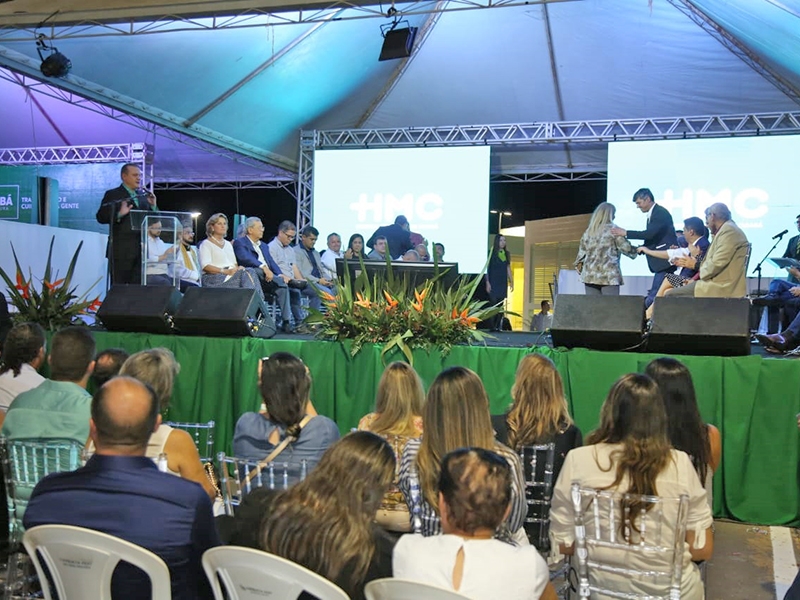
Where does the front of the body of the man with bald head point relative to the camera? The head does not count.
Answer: away from the camera

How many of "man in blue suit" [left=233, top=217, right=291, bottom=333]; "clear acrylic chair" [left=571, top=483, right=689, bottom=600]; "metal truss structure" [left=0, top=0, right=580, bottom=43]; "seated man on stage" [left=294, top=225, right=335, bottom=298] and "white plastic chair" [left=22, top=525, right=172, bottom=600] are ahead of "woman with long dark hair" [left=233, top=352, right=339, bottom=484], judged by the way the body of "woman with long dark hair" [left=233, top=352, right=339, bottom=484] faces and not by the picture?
3

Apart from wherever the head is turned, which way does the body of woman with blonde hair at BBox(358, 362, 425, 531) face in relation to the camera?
away from the camera

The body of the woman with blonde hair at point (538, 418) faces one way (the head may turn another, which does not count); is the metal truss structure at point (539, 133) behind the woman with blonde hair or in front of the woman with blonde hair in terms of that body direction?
in front

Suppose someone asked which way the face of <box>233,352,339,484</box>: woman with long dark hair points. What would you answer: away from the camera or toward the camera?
away from the camera

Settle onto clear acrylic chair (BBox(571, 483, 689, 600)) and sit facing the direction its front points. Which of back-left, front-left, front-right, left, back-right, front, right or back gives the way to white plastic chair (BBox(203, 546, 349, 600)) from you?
back-left

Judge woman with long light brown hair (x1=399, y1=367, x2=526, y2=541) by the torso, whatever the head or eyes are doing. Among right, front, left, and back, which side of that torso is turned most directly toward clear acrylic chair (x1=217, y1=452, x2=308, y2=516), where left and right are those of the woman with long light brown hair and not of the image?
left

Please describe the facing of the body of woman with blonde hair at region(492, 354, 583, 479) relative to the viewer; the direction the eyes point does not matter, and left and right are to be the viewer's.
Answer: facing away from the viewer

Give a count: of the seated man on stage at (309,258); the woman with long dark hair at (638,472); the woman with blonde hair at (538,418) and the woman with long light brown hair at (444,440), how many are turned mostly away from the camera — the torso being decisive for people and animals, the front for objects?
3

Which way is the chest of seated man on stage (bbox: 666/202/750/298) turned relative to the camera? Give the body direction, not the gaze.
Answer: to the viewer's left

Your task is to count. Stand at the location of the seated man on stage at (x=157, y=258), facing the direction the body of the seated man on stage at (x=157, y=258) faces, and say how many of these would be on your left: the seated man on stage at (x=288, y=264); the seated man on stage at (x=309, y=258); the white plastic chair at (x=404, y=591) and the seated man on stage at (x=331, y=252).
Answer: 3

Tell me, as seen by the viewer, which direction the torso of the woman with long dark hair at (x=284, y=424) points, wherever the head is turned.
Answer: away from the camera

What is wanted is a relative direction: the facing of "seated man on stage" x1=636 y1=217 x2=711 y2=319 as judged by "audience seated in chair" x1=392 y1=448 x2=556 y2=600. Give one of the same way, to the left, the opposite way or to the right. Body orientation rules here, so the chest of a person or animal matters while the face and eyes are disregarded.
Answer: to the left

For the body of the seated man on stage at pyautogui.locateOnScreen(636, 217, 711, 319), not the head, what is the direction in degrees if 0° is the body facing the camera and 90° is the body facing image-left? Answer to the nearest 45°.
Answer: approximately 90°

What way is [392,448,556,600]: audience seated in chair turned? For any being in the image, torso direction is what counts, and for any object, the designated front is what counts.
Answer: away from the camera

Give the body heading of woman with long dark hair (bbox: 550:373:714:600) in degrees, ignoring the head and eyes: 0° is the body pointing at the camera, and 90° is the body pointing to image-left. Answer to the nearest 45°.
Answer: approximately 180°

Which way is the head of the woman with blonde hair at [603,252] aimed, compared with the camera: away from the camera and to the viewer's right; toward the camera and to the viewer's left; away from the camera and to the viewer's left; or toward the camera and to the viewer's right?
away from the camera and to the viewer's right
